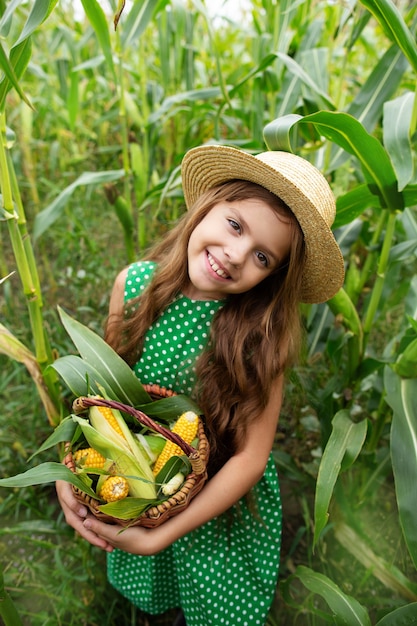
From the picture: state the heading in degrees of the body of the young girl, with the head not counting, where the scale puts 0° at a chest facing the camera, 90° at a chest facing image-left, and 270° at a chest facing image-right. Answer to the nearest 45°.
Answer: approximately 45°
